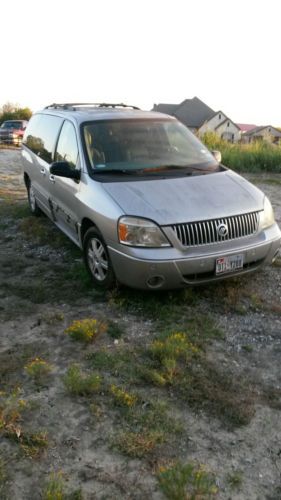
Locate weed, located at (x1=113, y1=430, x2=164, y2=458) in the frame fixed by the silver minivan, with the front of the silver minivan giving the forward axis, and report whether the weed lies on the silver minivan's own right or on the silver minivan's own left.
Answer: on the silver minivan's own right

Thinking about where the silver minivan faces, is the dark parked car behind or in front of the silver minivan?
behind

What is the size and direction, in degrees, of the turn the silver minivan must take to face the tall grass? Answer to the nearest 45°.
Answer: approximately 135° to its left

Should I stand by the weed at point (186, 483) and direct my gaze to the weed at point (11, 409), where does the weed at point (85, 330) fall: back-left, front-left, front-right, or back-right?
front-right

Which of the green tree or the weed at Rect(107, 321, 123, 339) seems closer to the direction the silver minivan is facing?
the weed

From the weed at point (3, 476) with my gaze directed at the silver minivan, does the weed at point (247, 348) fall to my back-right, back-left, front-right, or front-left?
front-right

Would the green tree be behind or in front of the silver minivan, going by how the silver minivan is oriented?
behind

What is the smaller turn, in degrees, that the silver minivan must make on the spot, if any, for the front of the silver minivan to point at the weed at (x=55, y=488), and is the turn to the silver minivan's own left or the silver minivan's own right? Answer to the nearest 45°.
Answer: approximately 45° to the silver minivan's own right

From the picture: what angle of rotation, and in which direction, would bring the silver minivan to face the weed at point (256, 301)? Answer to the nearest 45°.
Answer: approximately 45° to its left

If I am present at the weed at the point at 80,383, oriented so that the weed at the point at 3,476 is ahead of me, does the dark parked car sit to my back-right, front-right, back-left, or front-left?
back-right

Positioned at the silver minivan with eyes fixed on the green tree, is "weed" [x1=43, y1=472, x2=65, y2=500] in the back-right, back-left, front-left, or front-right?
back-left

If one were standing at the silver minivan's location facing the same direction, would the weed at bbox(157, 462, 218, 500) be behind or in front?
in front

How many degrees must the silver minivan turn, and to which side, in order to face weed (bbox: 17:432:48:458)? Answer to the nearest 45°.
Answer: approximately 45° to its right

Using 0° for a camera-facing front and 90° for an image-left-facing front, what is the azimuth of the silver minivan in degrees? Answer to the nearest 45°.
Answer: approximately 315°
